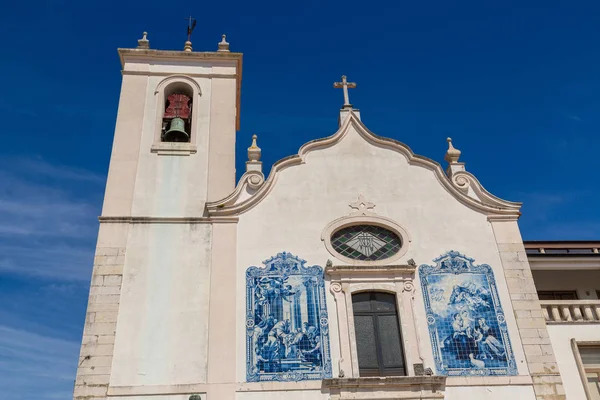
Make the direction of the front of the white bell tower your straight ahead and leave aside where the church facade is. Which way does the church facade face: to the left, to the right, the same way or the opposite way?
the same way

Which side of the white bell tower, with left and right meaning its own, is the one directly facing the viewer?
front

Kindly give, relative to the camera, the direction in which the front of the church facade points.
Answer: facing the viewer
